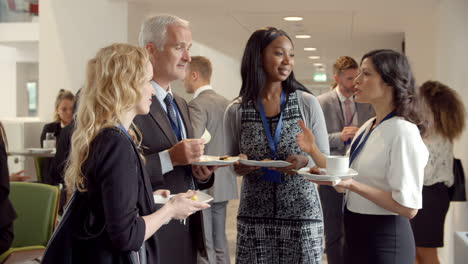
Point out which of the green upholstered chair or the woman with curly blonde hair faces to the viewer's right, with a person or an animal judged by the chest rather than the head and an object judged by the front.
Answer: the woman with curly blonde hair

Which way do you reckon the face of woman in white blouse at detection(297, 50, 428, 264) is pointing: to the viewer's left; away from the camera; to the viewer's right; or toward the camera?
to the viewer's left

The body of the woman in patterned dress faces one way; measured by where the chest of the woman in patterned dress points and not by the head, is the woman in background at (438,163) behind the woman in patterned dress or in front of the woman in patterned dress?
behind

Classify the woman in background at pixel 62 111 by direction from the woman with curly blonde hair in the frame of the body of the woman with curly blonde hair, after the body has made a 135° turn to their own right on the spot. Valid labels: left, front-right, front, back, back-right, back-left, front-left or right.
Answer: back-right

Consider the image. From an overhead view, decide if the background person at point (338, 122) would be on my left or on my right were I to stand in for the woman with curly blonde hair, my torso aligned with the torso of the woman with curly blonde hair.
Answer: on my left

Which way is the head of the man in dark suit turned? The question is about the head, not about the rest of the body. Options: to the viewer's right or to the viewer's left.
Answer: to the viewer's right

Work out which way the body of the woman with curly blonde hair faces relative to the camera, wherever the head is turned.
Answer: to the viewer's right

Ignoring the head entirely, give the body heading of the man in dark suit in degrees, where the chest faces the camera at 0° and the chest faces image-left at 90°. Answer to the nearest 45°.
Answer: approximately 315°
